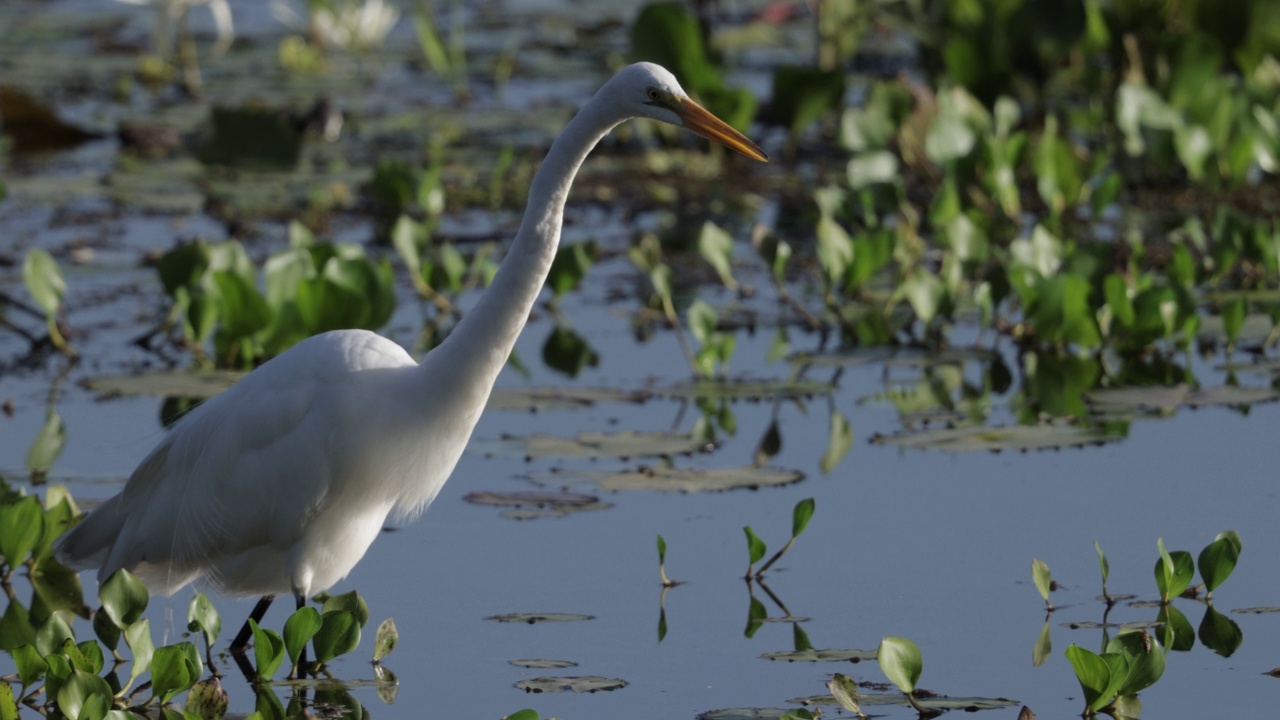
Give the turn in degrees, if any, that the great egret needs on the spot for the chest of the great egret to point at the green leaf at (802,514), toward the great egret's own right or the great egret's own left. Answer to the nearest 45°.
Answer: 0° — it already faces it

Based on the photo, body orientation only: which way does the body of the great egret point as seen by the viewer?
to the viewer's right

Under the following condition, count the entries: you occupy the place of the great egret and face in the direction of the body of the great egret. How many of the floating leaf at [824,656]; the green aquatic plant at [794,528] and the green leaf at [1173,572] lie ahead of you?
3

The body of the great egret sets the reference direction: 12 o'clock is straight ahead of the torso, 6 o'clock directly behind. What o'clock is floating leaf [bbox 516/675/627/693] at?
The floating leaf is roughly at 1 o'clock from the great egret.

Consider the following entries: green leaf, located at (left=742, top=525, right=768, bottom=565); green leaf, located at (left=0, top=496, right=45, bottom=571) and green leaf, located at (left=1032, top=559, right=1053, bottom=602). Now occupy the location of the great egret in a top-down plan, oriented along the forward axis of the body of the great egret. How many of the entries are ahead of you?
2

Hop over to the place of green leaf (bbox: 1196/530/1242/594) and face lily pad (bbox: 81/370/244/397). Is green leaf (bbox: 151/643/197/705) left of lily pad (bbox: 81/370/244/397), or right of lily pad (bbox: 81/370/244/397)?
left

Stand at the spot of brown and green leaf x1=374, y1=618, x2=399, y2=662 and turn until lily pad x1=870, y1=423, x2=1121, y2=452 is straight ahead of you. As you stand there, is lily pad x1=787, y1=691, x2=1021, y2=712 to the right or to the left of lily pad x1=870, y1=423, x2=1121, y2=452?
right

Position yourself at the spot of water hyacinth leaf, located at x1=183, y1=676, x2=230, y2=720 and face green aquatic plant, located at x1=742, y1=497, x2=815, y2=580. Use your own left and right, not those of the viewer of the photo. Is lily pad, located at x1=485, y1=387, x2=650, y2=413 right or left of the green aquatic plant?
left

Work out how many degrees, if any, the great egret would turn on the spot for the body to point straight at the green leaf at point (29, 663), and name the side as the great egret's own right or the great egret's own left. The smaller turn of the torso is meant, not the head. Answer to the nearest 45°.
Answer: approximately 135° to the great egret's own right
